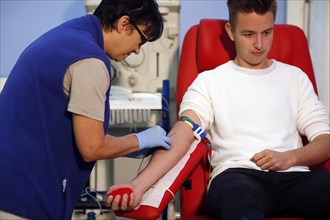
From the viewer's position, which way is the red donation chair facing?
facing the viewer

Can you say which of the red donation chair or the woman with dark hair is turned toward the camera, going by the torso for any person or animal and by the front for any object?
the red donation chair

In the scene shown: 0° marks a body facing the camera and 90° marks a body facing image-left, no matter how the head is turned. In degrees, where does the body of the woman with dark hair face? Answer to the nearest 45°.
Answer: approximately 270°

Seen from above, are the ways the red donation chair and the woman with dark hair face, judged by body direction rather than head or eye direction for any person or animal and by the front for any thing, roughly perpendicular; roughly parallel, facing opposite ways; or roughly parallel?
roughly perpendicular

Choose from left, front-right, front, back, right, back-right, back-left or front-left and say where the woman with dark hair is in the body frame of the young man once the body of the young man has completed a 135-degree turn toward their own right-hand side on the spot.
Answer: left

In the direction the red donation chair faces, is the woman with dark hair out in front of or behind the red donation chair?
in front

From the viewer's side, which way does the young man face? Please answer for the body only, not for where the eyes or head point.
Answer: toward the camera

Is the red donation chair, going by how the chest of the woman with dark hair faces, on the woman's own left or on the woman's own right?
on the woman's own left

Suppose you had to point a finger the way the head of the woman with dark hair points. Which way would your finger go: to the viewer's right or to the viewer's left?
to the viewer's right
